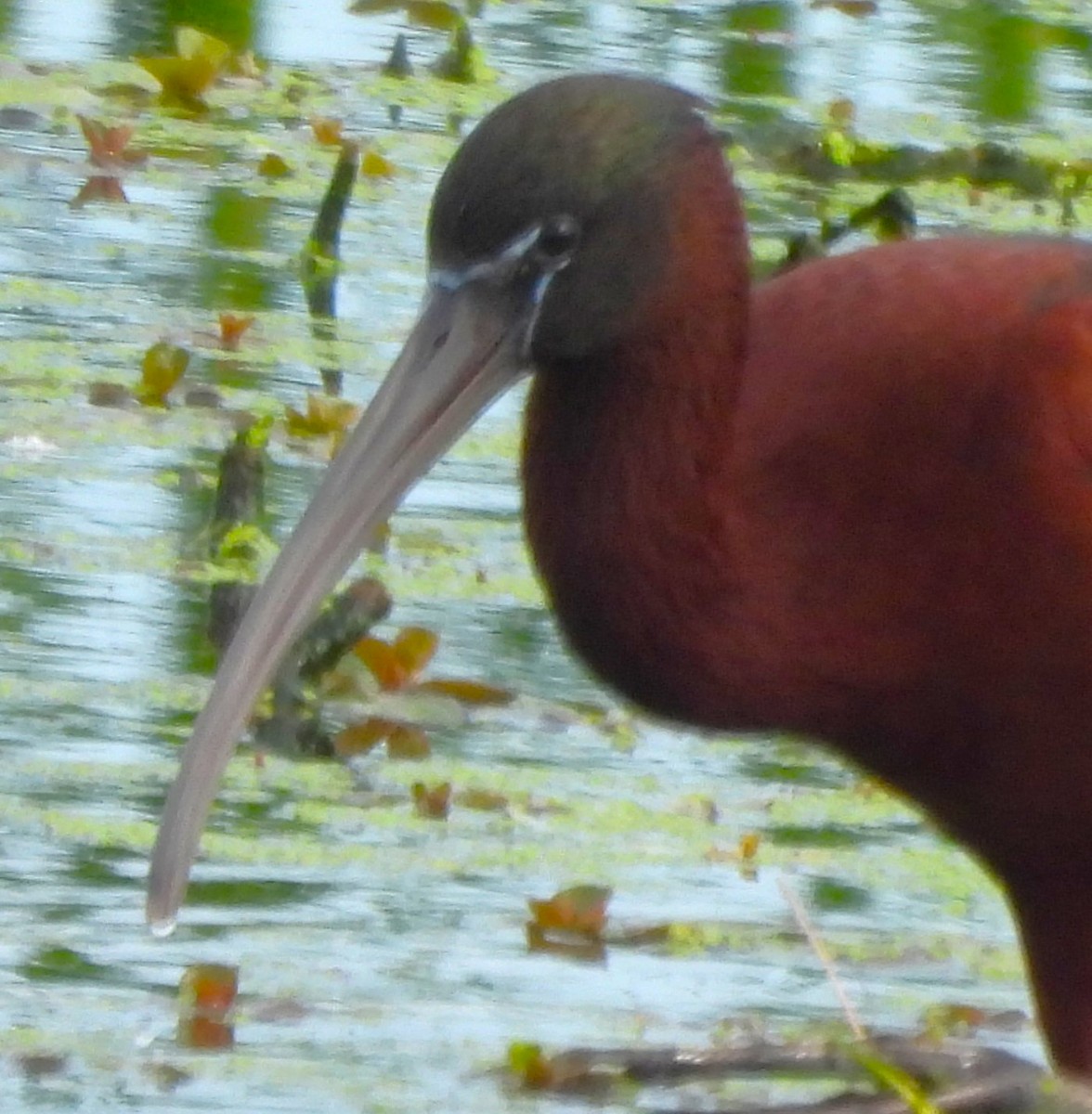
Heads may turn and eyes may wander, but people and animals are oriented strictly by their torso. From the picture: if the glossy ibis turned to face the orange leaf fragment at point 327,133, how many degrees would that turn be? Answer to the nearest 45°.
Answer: approximately 90° to its right

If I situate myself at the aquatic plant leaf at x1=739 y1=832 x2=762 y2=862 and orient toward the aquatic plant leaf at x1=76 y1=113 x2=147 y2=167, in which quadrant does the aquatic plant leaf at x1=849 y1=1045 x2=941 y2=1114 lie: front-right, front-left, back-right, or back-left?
back-left

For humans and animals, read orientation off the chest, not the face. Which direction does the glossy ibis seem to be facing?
to the viewer's left

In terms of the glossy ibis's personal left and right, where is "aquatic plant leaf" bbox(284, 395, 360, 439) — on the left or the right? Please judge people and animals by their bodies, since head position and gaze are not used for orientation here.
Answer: on its right

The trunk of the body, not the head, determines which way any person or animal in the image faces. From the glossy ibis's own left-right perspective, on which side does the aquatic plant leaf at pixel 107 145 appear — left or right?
on its right

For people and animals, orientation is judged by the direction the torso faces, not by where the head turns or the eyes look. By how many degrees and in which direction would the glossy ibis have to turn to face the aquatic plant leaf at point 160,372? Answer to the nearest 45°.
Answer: approximately 45° to its right

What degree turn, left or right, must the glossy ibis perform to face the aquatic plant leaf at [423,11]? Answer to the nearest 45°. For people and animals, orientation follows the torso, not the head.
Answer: approximately 90° to its right
